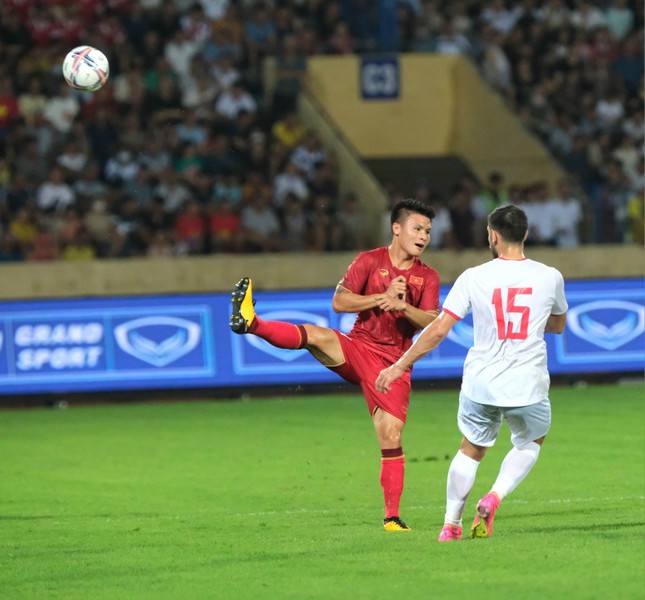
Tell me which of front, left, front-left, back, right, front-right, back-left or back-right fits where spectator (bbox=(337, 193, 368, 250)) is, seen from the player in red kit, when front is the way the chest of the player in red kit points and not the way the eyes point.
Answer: back

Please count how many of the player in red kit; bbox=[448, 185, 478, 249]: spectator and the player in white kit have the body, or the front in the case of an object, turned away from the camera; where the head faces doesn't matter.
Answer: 1

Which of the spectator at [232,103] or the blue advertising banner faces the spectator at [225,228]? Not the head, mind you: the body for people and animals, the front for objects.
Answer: the spectator at [232,103]

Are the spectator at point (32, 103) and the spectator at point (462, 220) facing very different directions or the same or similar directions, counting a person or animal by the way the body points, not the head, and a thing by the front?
same or similar directions

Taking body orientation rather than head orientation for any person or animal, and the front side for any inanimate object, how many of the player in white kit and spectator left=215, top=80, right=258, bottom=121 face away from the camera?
1

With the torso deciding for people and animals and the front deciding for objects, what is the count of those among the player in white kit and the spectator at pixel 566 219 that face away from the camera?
1

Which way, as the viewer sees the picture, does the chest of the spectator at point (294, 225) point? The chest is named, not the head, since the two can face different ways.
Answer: toward the camera

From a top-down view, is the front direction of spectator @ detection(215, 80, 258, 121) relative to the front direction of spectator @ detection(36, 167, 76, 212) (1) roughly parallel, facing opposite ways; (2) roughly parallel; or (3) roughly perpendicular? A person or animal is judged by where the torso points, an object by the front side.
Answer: roughly parallel

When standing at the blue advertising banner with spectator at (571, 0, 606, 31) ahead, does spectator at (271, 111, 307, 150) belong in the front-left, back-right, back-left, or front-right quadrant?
front-left

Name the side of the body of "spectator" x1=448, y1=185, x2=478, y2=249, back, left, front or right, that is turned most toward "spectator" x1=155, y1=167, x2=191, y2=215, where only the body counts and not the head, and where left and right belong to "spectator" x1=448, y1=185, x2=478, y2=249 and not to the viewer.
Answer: right

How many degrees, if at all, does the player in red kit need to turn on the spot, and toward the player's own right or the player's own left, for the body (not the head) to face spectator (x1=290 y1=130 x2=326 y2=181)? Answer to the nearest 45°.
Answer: approximately 180°

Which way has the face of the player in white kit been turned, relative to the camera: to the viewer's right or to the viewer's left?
to the viewer's left

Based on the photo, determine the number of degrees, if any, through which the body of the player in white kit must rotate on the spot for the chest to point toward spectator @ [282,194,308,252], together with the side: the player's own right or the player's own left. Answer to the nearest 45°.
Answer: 0° — they already face them

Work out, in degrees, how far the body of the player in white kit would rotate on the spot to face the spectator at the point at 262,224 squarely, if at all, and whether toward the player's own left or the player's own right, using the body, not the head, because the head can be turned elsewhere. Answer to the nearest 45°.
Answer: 0° — they already face them

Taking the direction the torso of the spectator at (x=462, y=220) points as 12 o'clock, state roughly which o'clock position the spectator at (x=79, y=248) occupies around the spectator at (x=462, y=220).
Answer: the spectator at (x=79, y=248) is roughly at 2 o'clock from the spectator at (x=462, y=220).

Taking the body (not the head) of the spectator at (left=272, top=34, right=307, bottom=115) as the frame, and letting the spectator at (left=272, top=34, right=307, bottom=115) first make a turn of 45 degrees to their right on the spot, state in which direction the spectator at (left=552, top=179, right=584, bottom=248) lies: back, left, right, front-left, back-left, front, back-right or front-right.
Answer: left

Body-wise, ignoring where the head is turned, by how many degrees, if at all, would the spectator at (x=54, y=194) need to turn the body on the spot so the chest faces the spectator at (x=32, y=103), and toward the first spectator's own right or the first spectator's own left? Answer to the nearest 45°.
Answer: approximately 180°

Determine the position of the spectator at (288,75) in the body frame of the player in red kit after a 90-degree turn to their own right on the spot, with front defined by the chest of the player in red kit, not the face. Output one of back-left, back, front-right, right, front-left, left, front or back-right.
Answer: right

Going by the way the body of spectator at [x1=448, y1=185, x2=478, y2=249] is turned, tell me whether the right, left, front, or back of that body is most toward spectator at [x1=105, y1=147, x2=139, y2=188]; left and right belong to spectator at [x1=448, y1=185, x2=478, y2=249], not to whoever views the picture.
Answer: right

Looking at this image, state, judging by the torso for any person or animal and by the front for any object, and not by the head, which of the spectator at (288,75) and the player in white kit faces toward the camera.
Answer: the spectator

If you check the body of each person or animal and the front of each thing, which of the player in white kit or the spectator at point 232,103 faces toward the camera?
the spectator

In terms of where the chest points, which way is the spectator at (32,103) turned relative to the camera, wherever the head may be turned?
toward the camera
